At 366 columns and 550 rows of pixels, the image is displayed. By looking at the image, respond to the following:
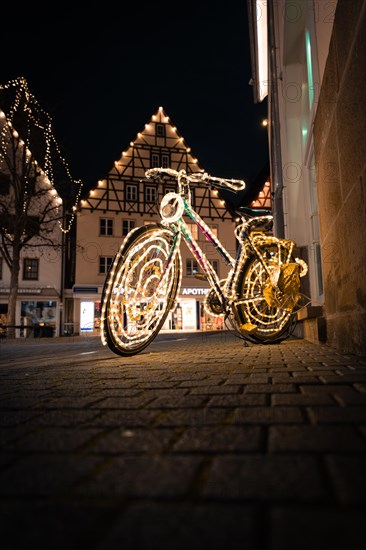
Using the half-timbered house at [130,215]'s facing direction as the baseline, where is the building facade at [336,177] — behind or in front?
in front

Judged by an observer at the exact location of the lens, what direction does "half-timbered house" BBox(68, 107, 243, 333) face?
facing the viewer

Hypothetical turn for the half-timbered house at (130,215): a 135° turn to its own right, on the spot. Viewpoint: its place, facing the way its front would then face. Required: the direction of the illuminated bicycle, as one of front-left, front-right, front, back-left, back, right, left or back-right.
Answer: back-left

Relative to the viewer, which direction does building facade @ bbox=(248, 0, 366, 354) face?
to the viewer's left

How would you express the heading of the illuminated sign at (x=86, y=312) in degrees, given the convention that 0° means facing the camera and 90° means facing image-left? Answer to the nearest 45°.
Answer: approximately 0°

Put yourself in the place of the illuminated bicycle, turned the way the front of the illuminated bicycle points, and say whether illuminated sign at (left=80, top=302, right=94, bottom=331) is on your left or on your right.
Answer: on your right

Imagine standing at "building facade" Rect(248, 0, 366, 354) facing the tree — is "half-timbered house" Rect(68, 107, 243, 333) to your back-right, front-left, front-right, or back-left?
front-right

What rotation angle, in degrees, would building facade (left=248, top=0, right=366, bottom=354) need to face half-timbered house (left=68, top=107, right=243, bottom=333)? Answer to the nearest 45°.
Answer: approximately 45° to its right

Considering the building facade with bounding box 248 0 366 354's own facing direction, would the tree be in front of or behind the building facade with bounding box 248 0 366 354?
in front

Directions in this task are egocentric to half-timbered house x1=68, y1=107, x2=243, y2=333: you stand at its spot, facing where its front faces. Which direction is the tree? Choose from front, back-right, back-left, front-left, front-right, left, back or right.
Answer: front-right

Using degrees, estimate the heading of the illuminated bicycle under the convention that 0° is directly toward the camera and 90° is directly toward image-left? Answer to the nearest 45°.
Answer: approximately 45°

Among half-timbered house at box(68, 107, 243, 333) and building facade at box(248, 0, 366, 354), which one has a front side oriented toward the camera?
the half-timbered house

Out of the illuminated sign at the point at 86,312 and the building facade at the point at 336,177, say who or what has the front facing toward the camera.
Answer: the illuminated sign
